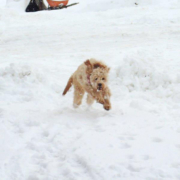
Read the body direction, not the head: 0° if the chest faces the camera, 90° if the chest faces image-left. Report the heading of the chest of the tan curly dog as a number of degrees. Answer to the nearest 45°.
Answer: approximately 315°

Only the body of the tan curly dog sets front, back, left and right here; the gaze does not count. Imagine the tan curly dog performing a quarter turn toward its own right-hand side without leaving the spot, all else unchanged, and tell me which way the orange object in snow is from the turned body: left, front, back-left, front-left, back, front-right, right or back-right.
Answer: back-right
